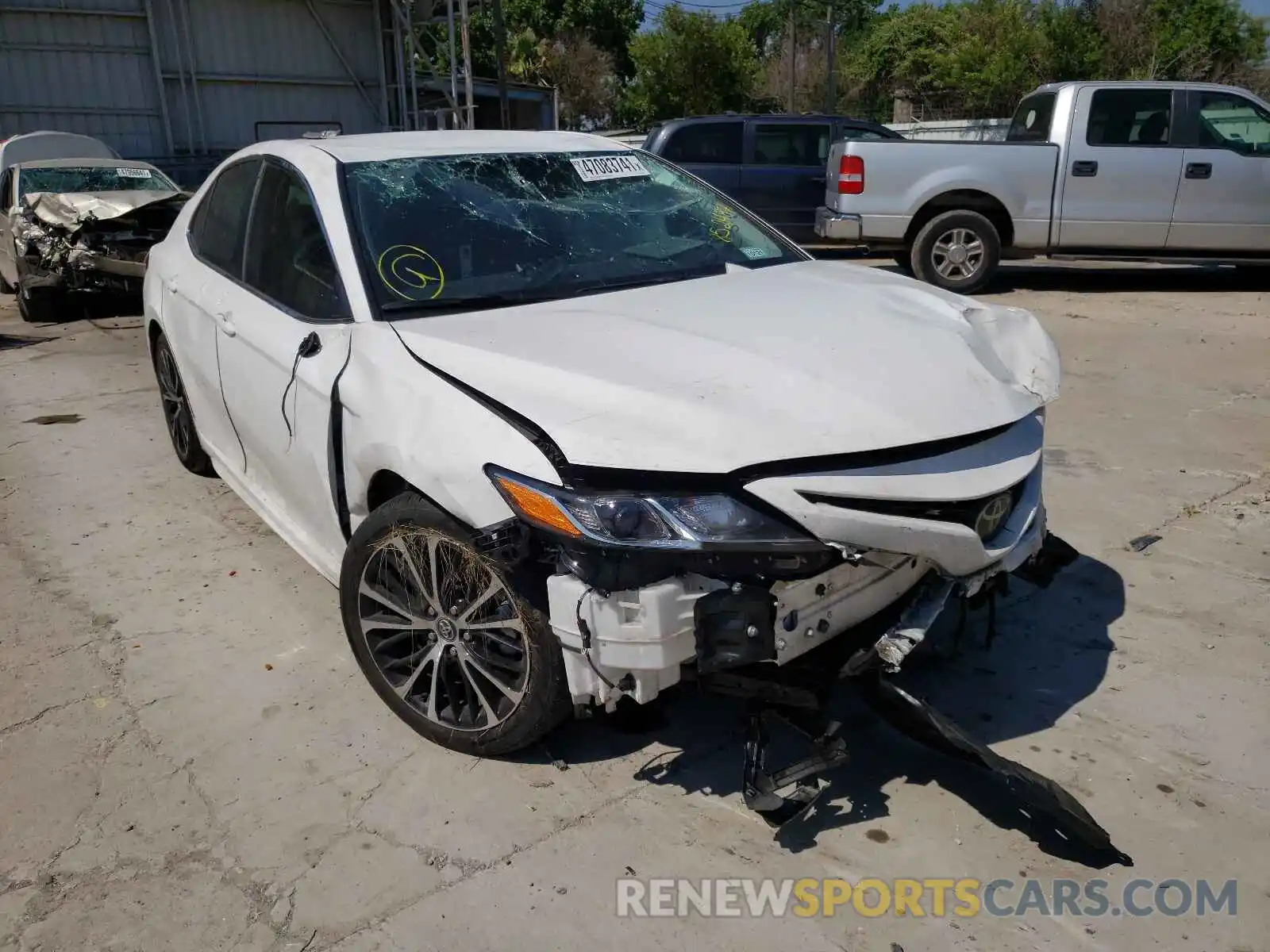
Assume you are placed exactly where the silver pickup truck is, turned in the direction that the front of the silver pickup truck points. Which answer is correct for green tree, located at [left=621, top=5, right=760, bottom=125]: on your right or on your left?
on your left

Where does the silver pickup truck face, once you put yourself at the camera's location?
facing to the right of the viewer

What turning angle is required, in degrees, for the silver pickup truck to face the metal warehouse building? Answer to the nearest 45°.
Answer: approximately 180°

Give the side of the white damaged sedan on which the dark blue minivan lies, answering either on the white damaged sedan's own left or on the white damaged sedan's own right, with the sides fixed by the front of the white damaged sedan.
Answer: on the white damaged sedan's own left

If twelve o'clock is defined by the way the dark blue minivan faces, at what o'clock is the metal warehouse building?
The metal warehouse building is roughly at 7 o'clock from the dark blue minivan.

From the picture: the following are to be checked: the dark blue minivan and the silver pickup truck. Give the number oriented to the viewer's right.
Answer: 2

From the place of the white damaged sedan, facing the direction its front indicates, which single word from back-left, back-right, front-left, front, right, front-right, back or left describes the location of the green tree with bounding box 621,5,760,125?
back-left

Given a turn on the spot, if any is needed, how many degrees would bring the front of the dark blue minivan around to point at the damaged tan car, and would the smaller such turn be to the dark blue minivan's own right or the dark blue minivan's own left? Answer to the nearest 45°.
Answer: approximately 135° to the dark blue minivan's own right

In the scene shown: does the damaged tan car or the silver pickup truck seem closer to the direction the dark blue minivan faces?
the silver pickup truck

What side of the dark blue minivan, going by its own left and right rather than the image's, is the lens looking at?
right
